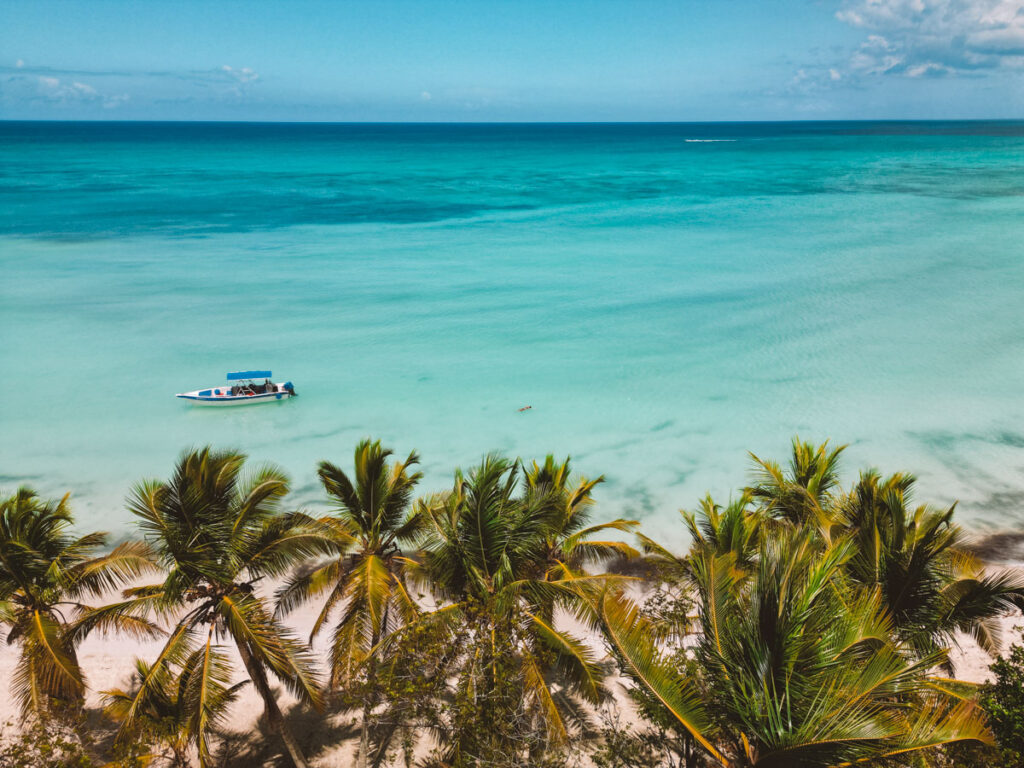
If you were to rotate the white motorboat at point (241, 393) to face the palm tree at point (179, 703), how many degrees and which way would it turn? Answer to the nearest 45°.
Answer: approximately 90° to its left

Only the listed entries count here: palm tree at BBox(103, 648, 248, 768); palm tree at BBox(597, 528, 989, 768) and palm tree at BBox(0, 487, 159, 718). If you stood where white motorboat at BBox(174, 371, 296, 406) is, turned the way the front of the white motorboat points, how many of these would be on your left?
3

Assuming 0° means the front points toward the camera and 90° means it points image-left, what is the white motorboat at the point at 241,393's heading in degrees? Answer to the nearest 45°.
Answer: approximately 90°

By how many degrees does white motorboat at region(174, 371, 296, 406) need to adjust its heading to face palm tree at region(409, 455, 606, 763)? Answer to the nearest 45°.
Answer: approximately 90° to its left

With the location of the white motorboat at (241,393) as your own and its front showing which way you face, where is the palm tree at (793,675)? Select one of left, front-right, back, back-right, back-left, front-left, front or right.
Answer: left

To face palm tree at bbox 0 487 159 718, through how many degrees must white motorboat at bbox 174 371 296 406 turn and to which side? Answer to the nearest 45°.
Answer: approximately 90° to its left

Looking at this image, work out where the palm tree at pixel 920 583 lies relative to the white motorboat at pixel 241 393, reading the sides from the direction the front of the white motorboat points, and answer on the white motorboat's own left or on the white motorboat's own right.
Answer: on the white motorboat's own left

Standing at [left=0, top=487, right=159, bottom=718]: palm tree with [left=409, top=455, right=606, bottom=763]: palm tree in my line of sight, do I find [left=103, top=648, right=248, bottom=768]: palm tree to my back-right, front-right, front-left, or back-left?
front-right

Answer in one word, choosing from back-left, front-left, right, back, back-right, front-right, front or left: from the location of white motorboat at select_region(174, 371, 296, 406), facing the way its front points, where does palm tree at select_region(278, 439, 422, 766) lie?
left

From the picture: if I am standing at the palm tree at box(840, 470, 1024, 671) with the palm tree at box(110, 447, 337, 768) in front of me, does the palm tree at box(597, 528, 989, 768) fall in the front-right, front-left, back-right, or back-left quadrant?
front-left

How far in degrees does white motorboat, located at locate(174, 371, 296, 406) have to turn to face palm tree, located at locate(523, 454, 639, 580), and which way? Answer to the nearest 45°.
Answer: approximately 90° to its left
